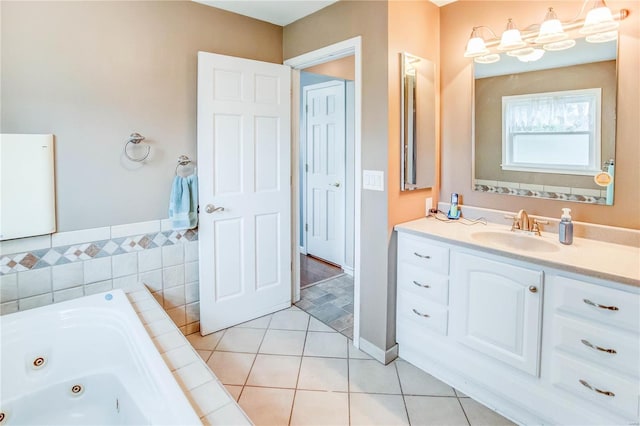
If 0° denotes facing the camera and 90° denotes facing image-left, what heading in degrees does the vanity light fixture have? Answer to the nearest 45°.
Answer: approximately 45°

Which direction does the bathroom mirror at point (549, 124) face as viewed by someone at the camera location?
facing the viewer and to the left of the viewer

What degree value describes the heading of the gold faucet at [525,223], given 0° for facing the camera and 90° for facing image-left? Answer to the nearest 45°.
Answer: approximately 45°

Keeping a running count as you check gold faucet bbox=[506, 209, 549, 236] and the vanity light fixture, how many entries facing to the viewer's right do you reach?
0

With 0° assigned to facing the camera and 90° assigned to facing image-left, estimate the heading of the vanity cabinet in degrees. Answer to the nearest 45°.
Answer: approximately 45°

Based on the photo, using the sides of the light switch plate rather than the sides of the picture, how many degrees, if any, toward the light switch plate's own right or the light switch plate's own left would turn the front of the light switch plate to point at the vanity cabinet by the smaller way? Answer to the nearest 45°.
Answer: approximately 90° to the light switch plate's own left

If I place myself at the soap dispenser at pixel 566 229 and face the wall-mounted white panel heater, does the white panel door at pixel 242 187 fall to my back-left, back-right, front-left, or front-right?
front-right

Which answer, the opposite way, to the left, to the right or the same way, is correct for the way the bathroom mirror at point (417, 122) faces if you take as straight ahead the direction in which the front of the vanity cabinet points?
to the left

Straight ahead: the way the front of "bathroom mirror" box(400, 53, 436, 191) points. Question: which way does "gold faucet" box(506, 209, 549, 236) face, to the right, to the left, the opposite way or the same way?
to the right

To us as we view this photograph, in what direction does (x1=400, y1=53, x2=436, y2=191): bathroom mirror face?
facing the viewer and to the right of the viewer

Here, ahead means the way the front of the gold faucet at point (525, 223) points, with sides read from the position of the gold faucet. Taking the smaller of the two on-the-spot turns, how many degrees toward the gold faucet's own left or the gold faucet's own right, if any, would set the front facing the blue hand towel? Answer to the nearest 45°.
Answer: approximately 45° to the gold faucet's own right

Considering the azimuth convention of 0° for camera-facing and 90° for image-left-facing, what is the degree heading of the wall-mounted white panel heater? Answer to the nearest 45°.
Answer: approximately 315°

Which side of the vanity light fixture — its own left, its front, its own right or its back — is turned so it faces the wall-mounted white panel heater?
front

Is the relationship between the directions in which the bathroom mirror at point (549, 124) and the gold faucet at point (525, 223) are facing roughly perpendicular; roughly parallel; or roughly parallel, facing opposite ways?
roughly parallel
